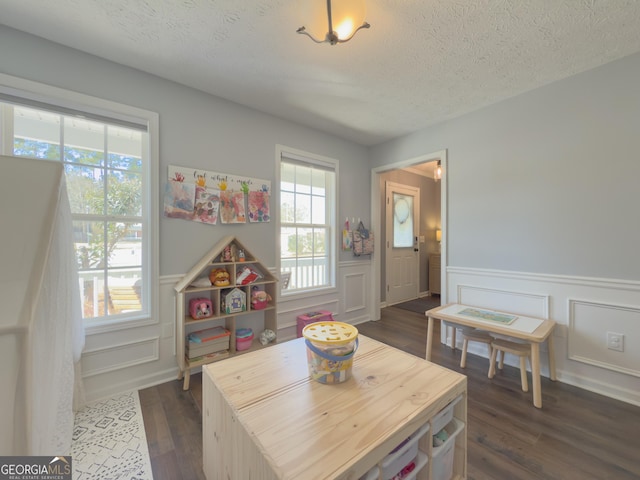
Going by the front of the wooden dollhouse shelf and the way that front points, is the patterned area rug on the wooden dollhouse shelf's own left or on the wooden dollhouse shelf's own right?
on the wooden dollhouse shelf's own right

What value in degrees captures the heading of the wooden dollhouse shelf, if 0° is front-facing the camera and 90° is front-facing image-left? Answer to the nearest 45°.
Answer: approximately 315°

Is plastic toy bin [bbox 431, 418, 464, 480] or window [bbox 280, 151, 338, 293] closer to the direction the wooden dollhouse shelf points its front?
the plastic toy bin

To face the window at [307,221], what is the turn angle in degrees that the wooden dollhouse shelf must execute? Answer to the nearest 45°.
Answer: approximately 90° to its left
